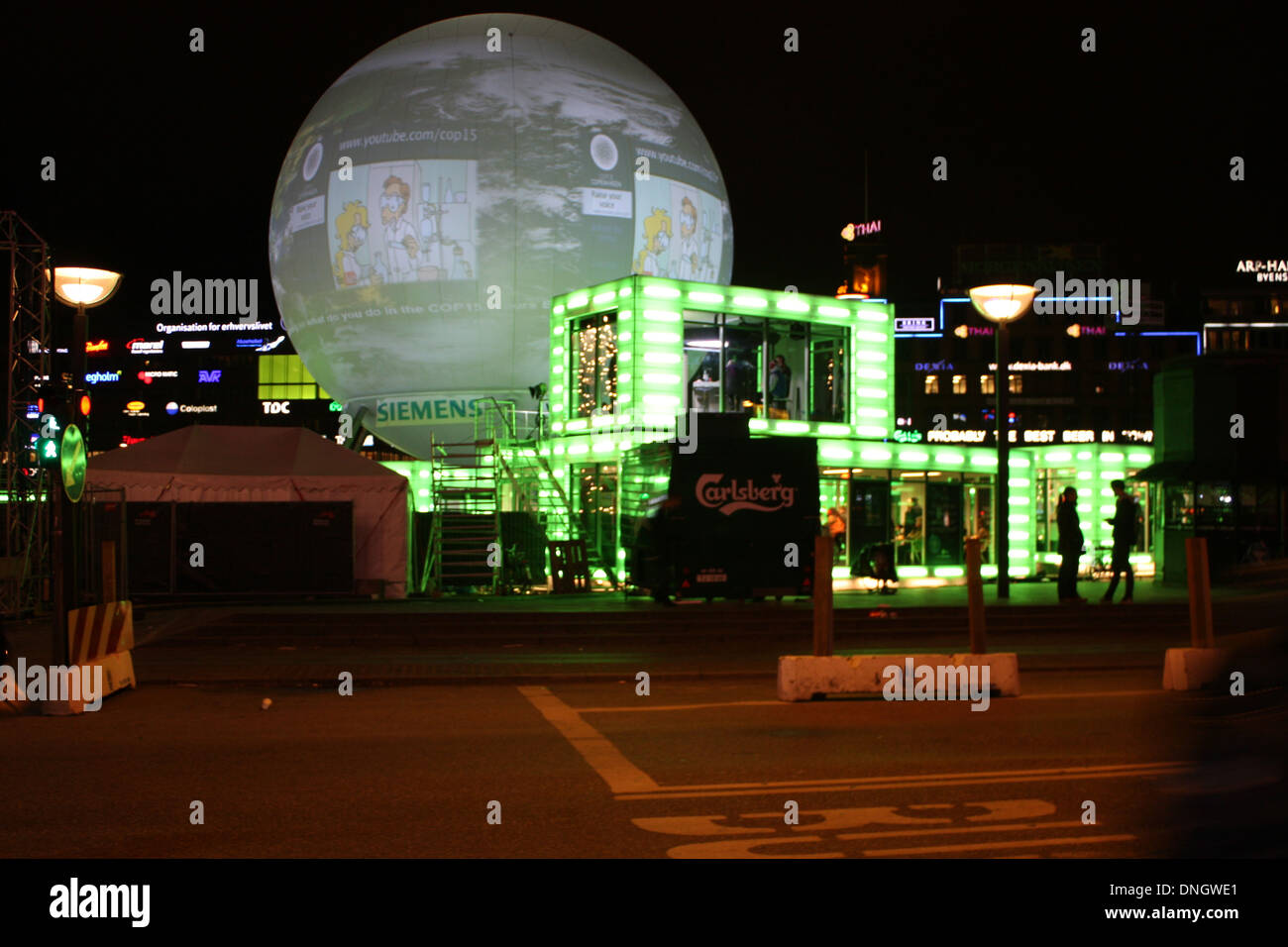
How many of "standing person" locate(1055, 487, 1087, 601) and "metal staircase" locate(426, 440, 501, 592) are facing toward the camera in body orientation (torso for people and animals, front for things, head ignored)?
1

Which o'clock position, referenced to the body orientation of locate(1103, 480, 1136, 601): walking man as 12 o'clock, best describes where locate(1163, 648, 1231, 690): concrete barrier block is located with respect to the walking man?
The concrete barrier block is roughly at 9 o'clock from the walking man.

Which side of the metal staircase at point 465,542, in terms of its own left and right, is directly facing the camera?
front

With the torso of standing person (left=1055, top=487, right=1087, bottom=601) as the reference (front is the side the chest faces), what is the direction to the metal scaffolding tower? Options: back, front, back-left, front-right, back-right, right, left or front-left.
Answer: back

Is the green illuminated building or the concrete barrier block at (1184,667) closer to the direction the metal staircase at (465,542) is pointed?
the concrete barrier block

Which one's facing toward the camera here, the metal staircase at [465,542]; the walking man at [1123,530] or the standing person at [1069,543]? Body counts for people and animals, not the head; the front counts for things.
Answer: the metal staircase

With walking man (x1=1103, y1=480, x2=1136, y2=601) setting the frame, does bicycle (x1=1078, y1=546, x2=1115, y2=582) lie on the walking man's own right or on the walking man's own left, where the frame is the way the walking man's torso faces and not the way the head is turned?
on the walking man's own right

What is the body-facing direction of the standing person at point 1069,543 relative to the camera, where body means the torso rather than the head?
to the viewer's right

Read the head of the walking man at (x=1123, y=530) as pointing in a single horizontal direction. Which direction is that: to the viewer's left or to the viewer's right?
to the viewer's left

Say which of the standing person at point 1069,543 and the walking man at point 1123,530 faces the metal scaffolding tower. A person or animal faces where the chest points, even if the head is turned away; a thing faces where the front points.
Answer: the walking man

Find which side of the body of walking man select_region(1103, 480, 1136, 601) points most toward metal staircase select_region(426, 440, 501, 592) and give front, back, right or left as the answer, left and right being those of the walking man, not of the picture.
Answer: front

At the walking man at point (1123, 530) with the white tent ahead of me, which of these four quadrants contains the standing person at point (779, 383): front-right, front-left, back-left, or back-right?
front-right

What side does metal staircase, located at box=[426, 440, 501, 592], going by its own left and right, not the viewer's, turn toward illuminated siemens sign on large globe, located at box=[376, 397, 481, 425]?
back

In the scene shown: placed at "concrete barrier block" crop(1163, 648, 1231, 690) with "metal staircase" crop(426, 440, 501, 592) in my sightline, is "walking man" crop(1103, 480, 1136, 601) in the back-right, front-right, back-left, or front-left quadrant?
front-right

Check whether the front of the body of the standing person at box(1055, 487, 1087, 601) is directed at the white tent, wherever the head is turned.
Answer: no

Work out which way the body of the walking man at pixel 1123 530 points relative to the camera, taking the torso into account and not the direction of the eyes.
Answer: to the viewer's left
